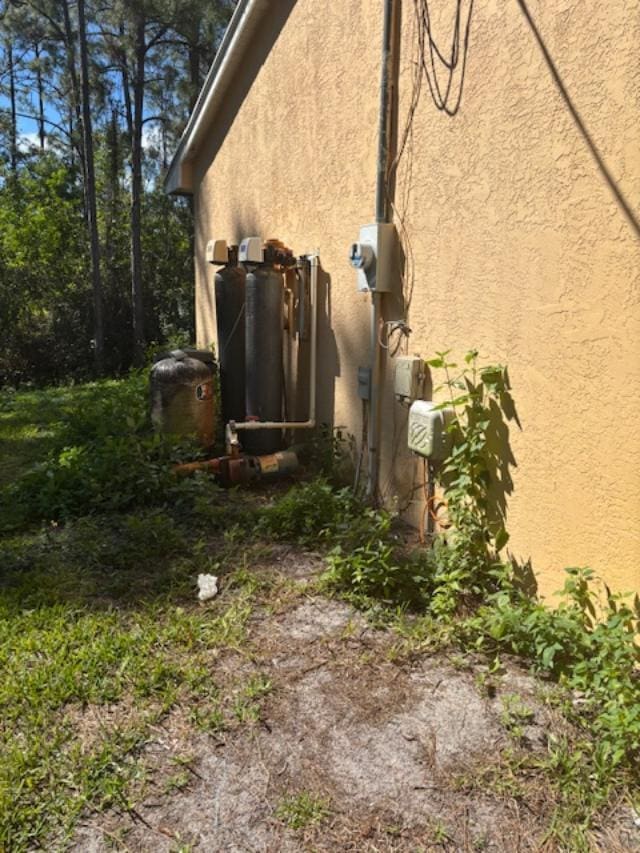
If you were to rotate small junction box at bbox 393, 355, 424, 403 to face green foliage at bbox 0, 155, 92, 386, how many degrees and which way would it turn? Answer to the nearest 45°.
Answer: approximately 90° to its right

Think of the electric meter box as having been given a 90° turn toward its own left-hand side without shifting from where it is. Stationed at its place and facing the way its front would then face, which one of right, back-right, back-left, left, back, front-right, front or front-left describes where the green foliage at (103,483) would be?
back-right

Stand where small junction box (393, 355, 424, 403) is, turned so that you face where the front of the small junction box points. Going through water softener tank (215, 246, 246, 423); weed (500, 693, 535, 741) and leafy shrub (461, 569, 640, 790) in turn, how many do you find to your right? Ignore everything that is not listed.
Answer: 1

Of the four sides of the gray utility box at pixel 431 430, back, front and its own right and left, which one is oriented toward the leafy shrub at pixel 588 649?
left

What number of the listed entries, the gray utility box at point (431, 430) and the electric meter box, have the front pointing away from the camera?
0

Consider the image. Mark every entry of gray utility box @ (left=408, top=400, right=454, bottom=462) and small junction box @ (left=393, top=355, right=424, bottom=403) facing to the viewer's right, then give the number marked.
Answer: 0

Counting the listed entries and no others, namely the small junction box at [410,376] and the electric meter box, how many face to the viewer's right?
0

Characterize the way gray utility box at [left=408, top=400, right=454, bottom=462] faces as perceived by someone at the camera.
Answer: facing the viewer and to the left of the viewer

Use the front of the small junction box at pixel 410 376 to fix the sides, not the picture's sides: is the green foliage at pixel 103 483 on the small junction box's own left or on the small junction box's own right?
on the small junction box's own right

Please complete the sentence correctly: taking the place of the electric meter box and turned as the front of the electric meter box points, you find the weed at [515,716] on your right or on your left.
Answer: on your left

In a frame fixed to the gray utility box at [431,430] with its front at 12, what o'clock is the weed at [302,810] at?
The weed is roughly at 11 o'clock from the gray utility box.

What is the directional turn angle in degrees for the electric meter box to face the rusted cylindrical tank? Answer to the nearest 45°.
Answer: approximately 90° to its right

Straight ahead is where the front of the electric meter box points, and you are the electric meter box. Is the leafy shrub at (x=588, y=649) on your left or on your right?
on your left

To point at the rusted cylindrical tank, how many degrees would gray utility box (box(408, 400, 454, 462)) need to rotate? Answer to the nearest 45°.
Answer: approximately 90° to its right
